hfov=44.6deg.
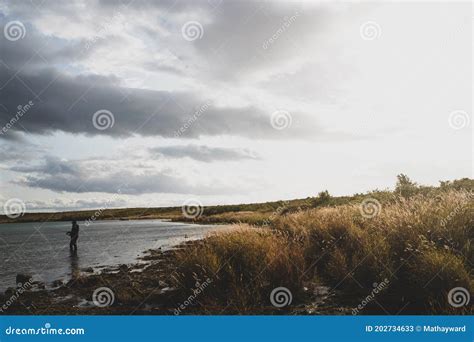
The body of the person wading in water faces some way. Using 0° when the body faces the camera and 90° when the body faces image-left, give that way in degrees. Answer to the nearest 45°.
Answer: approximately 90°

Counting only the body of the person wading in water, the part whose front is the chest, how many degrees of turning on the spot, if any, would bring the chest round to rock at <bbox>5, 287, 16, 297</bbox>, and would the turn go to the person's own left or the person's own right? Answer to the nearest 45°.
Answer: approximately 90° to the person's own left

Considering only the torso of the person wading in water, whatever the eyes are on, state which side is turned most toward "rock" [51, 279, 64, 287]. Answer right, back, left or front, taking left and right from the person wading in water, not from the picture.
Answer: left
